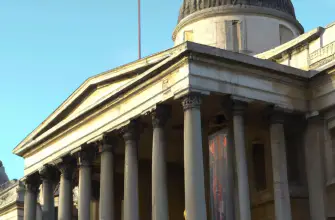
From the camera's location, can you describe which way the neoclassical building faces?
facing the viewer and to the left of the viewer
